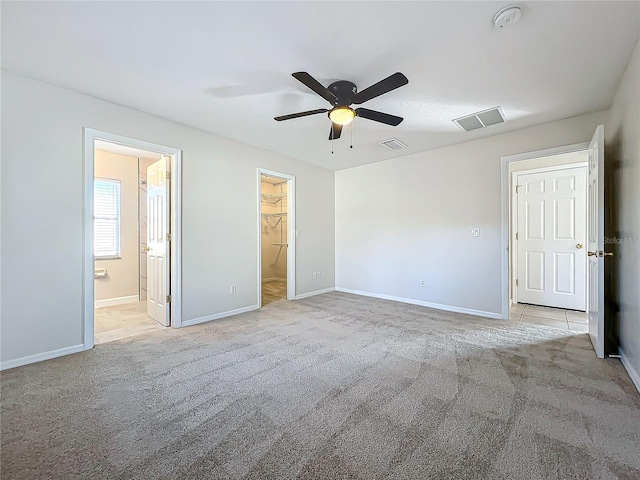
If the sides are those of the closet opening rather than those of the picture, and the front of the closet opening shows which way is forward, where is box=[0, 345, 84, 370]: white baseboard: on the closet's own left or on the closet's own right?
on the closet's own right

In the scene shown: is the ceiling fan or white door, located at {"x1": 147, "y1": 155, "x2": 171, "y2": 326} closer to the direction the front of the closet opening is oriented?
the ceiling fan

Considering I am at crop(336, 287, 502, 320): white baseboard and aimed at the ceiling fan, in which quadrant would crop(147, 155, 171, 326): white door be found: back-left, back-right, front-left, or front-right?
front-right

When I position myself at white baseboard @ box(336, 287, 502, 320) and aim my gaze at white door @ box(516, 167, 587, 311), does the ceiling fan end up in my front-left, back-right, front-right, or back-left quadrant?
back-right

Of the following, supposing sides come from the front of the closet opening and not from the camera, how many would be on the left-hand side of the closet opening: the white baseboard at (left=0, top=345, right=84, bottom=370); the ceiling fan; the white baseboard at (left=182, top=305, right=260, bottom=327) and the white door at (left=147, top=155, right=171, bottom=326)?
0

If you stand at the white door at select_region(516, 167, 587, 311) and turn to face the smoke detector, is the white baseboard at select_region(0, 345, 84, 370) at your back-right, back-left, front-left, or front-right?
front-right

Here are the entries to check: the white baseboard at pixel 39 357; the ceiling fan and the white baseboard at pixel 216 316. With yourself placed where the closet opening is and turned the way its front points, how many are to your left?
0

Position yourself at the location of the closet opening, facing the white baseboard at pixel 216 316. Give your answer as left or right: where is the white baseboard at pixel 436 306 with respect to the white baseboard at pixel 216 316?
left

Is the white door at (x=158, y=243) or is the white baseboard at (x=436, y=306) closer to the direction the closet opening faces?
the white baseboard

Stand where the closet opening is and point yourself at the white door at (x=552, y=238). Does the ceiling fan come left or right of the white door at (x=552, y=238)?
right

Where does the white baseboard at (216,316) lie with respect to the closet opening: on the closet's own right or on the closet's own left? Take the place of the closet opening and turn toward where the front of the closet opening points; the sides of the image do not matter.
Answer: on the closet's own right

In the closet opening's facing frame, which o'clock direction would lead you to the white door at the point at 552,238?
The white door is roughly at 12 o'clock from the closet opening.

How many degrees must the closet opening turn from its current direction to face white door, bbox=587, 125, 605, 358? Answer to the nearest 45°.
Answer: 0° — it already faces it

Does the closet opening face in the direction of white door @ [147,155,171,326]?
no

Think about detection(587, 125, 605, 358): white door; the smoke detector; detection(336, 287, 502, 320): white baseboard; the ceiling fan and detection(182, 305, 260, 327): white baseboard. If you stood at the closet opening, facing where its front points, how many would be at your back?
0

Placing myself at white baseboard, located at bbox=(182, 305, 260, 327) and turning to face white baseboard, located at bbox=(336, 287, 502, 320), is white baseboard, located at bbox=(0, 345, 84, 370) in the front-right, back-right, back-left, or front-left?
back-right

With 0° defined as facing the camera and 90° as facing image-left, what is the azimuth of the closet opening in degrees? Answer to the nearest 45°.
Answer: approximately 315°

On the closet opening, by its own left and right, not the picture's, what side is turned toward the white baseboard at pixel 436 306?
front

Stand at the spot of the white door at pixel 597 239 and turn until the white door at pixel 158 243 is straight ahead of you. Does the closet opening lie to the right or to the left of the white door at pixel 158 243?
right

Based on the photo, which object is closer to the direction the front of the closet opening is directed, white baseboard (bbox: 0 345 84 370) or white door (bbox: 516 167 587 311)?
the white door
